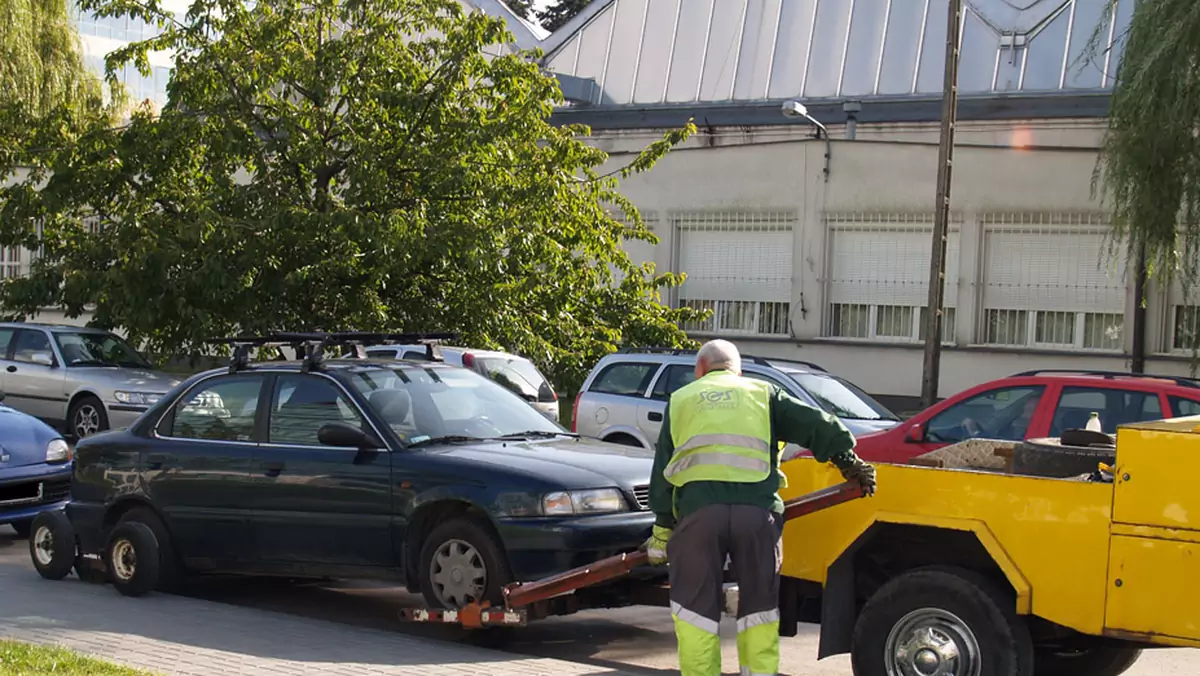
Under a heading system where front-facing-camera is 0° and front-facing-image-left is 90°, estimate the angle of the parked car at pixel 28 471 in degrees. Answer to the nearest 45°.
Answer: approximately 315°

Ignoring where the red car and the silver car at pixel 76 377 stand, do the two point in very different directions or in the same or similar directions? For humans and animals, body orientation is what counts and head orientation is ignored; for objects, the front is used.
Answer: very different directions

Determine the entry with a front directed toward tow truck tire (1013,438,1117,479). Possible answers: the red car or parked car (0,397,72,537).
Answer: the parked car

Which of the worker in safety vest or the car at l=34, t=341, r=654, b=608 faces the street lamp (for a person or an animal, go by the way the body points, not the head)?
the worker in safety vest

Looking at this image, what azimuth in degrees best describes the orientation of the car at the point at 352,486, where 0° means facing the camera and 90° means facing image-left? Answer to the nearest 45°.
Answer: approximately 315°

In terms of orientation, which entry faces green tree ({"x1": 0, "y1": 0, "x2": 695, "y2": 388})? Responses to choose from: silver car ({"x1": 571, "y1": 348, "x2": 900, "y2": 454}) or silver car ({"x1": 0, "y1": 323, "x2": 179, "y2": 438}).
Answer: silver car ({"x1": 0, "y1": 323, "x2": 179, "y2": 438})

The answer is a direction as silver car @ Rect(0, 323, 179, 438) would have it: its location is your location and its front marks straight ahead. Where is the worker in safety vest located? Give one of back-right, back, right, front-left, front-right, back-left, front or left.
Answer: front-right

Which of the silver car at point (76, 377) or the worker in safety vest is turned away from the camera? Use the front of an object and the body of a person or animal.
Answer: the worker in safety vest

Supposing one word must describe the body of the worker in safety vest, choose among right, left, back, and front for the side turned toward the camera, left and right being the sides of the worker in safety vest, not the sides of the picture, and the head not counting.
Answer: back

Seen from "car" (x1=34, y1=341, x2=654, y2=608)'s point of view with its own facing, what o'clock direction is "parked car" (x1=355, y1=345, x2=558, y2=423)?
"parked car" (x1=355, y1=345, x2=558, y2=423) is roughly at 8 o'clock from "car" (x1=34, y1=341, x2=654, y2=608).

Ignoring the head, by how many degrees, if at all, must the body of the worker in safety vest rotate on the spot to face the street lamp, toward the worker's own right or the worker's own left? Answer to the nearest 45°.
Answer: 0° — they already face it

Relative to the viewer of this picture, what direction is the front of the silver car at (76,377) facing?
facing the viewer and to the right of the viewer

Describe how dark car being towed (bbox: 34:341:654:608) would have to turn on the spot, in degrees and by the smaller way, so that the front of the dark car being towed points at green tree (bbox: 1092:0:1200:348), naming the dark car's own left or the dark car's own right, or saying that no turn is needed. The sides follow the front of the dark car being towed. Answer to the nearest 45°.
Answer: approximately 90° to the dark car's own left

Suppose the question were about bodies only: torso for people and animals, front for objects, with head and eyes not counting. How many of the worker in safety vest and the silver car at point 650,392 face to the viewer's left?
0

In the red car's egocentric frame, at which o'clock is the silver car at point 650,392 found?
The silver car is roughly at 1 o'clock from the red car.
